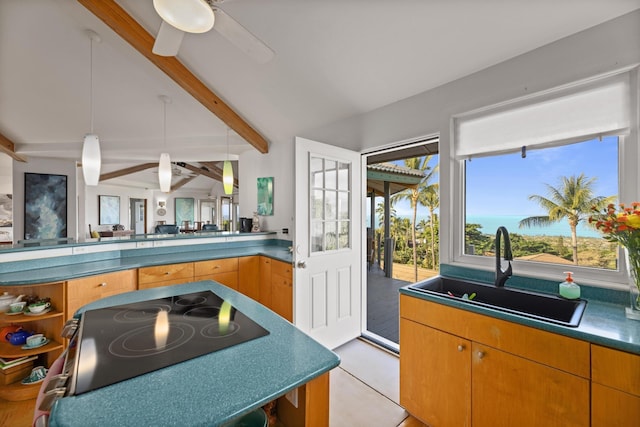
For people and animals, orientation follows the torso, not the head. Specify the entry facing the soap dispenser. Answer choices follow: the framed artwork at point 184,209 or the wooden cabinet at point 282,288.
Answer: the framed artwork

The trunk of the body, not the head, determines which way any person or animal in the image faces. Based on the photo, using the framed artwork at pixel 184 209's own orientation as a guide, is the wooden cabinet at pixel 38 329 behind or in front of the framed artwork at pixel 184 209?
in front

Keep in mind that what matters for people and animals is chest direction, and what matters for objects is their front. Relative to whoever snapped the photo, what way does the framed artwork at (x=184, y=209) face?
facing the viewer

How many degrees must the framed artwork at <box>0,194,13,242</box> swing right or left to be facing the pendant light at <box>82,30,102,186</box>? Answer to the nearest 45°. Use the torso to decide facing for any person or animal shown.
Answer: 0° — it already faces it

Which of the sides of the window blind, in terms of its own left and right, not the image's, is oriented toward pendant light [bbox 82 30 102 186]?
front

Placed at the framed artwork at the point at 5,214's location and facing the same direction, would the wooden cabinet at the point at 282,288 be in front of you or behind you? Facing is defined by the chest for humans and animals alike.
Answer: in front

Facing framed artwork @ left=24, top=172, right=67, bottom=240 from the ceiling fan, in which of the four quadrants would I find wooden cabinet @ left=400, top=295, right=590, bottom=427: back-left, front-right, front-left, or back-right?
back-right

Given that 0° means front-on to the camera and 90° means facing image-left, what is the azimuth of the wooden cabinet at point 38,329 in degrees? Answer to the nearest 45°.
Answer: approximately 315°

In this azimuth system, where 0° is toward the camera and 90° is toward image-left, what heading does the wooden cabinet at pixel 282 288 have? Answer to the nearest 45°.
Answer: approximately 45°

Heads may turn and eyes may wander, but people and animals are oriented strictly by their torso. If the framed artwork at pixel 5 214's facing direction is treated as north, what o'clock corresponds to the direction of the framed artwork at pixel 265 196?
the framed artwork at pixel 265 196 is roughly at 11 o'clock from the framed artwork at pixel 5 214.

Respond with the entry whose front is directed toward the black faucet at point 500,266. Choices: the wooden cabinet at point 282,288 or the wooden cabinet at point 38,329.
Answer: the wooden cabinet at point 38,329
